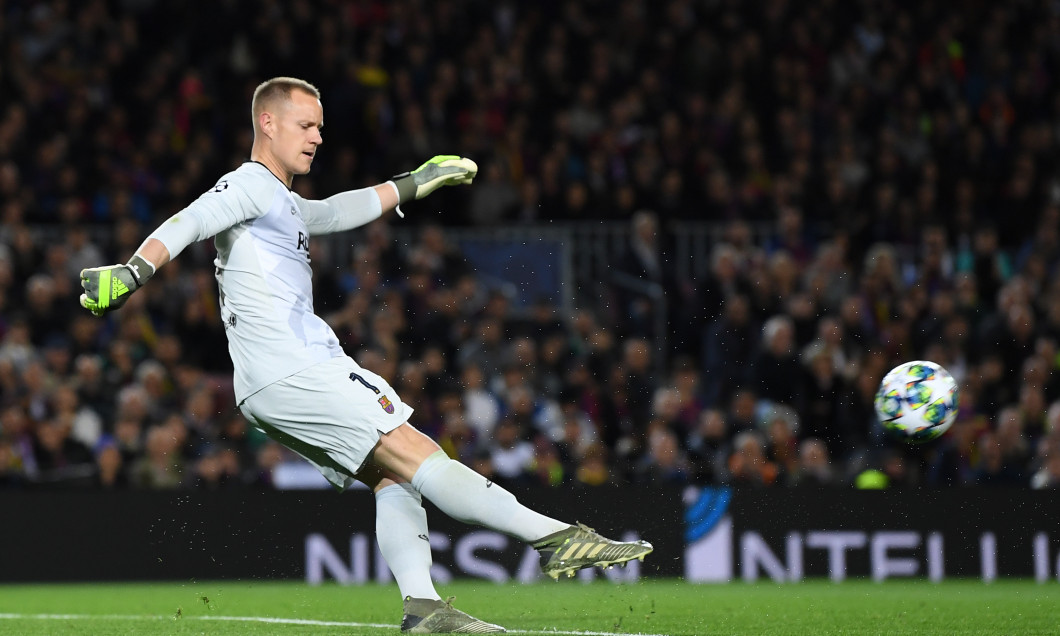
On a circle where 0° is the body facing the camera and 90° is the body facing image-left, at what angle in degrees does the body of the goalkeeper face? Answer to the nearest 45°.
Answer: approximately 270°

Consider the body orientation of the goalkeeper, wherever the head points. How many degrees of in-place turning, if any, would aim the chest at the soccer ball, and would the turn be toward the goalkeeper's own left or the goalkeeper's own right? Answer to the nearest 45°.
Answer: approximately 45° to the goalkeeper's own left
